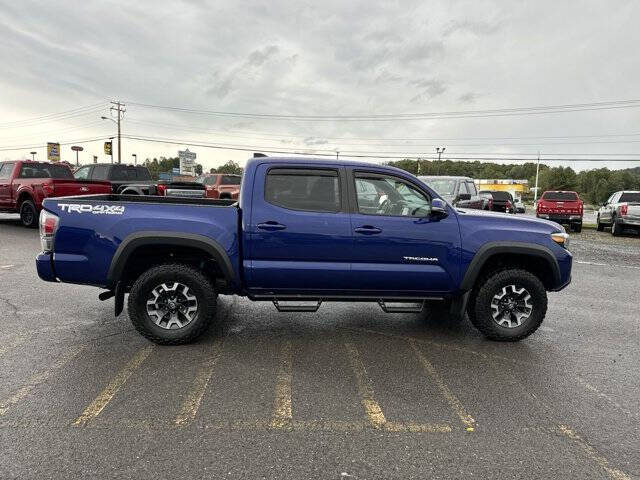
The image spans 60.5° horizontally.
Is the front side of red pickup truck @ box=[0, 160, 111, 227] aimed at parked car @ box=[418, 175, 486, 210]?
no

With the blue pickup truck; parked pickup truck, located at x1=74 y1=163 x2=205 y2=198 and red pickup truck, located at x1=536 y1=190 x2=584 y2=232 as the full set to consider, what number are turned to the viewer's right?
1

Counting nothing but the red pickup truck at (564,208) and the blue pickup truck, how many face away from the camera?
1

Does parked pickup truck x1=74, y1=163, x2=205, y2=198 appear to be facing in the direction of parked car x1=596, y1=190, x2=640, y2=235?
no

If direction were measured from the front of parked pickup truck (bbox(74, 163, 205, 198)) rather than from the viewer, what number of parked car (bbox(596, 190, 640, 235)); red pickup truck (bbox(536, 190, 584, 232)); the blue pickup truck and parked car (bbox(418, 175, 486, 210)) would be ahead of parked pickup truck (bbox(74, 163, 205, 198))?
0

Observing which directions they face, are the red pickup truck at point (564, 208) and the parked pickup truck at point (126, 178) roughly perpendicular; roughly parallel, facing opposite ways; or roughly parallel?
roughly perpendicular

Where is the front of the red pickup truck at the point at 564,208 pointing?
away from the camera

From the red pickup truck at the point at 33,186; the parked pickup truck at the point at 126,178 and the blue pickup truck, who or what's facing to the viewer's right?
the blue pickup truck

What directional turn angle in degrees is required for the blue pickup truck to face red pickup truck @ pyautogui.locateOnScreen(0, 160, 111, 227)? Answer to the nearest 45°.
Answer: approximately 135° to its left

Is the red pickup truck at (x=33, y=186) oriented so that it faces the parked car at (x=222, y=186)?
no

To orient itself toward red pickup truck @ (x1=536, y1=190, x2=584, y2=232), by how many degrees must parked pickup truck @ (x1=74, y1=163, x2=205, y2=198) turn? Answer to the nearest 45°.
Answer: approximately 135° to its right

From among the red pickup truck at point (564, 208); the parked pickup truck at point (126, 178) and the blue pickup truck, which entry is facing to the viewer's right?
the blue pickup truck

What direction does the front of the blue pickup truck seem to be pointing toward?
to the viewer's right

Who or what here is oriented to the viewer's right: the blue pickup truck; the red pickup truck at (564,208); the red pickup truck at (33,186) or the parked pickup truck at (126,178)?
the blue pickup truck

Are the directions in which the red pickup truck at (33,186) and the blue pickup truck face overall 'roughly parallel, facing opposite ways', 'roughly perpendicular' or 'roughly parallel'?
roughly parallel, facing opposite ways

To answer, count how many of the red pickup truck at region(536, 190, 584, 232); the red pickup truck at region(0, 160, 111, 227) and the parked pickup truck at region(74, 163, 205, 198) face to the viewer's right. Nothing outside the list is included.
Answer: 0

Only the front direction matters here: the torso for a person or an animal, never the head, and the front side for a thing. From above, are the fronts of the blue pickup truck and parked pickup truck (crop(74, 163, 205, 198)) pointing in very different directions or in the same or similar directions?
very different directions

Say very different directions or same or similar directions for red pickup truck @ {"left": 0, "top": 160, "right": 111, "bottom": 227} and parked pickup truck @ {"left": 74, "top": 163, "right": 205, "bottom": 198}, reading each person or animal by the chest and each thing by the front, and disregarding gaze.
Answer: same or similar directions

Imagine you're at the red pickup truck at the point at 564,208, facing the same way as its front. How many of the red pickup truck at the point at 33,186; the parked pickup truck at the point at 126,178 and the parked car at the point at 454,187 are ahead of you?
0

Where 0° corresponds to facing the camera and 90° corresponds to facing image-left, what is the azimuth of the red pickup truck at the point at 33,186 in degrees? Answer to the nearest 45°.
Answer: approximately 135°
